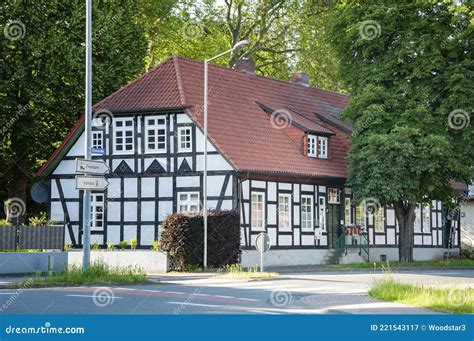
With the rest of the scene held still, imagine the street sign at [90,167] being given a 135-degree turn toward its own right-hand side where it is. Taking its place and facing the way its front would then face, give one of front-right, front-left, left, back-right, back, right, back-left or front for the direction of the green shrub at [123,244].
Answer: front-right

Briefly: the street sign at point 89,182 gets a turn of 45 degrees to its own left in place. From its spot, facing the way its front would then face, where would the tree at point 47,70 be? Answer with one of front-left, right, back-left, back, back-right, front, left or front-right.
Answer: back-left

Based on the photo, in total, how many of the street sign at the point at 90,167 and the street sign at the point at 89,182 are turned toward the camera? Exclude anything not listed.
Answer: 2

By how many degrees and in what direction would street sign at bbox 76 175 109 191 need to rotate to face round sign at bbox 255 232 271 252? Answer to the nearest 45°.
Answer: approximately 135° to its left

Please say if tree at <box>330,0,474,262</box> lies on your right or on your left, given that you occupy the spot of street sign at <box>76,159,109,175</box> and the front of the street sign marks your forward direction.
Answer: on your left

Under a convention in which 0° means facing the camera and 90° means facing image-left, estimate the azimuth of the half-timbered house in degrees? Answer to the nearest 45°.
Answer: approximately 315°

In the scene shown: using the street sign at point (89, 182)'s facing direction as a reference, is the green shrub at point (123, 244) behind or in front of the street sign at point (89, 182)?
behind

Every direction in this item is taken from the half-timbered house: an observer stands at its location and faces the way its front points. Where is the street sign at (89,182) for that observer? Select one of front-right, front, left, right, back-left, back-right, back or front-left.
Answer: front-right

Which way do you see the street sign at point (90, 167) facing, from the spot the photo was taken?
facing the viewer

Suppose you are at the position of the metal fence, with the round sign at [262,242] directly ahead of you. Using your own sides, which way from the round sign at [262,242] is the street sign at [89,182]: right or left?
right

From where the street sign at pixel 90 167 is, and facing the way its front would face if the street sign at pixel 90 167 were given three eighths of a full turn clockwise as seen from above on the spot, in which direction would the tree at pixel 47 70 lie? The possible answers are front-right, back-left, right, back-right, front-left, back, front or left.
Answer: front-right

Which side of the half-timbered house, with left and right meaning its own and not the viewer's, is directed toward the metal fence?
right

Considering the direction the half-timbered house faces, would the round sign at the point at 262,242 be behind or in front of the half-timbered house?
in front
